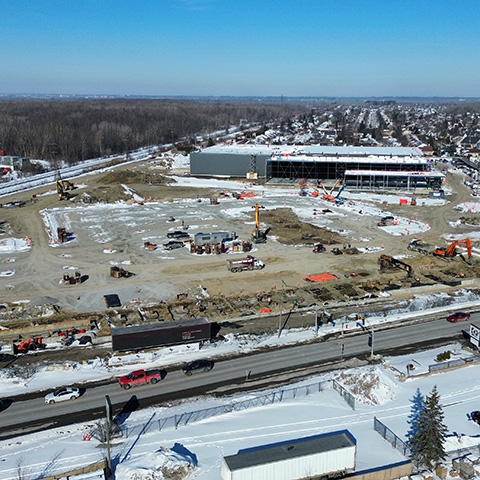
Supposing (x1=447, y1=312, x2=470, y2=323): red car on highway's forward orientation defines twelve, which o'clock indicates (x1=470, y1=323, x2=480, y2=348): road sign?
The road sign is roughly at 10 o'clock from the red car on highway.

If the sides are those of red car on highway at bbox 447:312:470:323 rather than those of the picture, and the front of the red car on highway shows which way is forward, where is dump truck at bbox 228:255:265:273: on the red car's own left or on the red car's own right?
on the red car's own right

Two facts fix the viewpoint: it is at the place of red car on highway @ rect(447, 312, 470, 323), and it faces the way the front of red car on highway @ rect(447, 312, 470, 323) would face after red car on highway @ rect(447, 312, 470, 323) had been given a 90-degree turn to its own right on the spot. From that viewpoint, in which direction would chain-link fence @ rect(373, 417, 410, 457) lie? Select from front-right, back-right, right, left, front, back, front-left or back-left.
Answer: back-left

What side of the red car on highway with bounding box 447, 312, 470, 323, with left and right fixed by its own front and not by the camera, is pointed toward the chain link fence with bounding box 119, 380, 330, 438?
front

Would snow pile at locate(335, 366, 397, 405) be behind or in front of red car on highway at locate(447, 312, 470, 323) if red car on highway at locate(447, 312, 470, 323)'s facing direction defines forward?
in front

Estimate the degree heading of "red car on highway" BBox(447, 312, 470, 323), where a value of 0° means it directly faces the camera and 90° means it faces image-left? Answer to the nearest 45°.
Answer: approximately 45°

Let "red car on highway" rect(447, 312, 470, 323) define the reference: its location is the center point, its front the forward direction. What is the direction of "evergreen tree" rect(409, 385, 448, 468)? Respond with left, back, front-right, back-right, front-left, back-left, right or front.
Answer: front-left

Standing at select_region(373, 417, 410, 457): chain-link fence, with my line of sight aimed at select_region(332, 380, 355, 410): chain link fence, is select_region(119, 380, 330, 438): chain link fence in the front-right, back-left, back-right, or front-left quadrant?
front-left

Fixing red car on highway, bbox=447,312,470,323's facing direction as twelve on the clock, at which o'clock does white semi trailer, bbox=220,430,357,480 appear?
The white semi trailer is roughly at 11 o'clock from the red car on highway.
